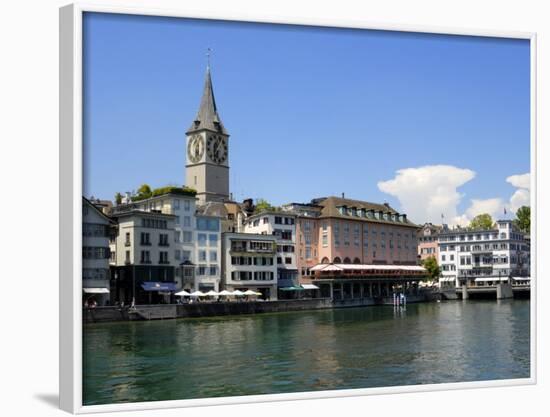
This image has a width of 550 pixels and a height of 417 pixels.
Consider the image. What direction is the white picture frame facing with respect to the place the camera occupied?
facing the viewer and to the right of the viewer
